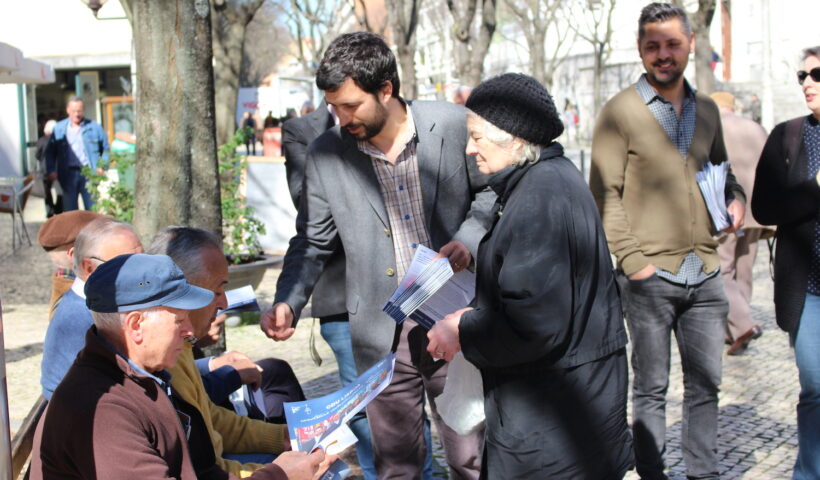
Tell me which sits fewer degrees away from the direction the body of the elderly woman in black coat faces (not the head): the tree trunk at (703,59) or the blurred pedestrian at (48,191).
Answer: the blurred pedestrian

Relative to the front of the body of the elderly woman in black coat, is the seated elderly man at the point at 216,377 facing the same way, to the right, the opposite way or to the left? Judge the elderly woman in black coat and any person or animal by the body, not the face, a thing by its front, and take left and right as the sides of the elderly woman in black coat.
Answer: the opposite way

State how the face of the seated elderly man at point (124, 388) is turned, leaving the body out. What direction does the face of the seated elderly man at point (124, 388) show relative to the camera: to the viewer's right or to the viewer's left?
to the viewer's right

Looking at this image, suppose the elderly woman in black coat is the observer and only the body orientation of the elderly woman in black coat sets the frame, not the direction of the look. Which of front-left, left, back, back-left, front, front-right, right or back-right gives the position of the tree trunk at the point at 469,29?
right

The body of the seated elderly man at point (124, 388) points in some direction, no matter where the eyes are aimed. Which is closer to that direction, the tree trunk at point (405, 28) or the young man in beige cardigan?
the young man in beige cardigan

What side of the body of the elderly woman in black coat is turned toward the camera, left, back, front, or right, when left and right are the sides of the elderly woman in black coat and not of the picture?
left

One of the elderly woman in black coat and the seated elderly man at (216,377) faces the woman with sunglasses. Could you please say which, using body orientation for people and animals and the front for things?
the seated elderly man

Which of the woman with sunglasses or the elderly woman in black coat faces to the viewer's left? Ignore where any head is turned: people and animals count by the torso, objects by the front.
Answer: the elderly woman in black coat

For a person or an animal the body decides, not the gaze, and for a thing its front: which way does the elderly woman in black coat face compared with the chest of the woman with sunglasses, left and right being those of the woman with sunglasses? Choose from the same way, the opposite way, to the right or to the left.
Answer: to the right

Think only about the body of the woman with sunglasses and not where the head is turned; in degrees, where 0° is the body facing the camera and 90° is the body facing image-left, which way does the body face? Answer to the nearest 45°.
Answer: approximately 0°

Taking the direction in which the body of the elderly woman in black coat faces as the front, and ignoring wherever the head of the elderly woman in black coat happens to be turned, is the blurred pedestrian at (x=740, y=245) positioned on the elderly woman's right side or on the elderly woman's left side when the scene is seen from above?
on the elderly woman's right side

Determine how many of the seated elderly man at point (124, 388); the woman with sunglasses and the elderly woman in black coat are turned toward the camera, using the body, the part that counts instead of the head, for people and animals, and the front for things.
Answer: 1

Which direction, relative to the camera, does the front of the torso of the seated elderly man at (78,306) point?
to the viewer's right
